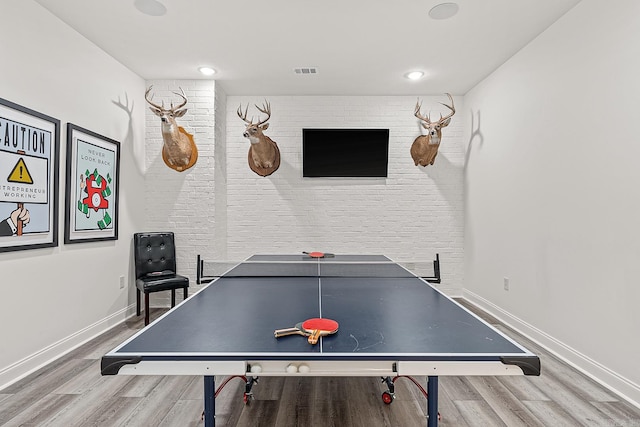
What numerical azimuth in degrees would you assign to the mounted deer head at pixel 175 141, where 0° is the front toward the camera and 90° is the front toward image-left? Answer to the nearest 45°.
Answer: approximately 45°

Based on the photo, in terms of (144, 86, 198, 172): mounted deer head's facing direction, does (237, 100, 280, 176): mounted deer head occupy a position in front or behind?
behind

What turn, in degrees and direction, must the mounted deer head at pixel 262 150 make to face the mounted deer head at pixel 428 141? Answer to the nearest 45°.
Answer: approximately 135° to its left

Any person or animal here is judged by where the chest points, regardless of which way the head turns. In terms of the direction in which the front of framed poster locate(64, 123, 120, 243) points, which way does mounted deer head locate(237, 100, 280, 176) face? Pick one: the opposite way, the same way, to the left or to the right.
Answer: to the right

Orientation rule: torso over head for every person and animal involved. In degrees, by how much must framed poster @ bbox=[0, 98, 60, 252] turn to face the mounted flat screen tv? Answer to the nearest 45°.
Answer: approximately 45° to its left

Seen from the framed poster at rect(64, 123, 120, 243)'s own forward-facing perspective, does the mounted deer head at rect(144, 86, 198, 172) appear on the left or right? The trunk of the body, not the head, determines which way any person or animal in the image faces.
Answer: on its left

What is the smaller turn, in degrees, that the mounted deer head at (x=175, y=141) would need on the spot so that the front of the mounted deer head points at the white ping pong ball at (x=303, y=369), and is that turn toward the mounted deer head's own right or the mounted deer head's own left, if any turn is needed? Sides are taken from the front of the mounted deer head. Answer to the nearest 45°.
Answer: approximately 45° to the mounted deer head's own left

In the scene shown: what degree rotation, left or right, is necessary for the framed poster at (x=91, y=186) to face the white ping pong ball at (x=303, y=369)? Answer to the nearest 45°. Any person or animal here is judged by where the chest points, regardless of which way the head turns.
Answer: approximately 45° to its right

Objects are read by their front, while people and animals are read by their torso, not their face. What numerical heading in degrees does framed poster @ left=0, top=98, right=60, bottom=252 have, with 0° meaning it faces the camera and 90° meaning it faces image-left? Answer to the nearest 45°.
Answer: approximately 315°

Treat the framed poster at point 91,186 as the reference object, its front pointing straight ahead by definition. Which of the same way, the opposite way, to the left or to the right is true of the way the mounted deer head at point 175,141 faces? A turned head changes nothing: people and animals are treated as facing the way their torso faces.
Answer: to the right
